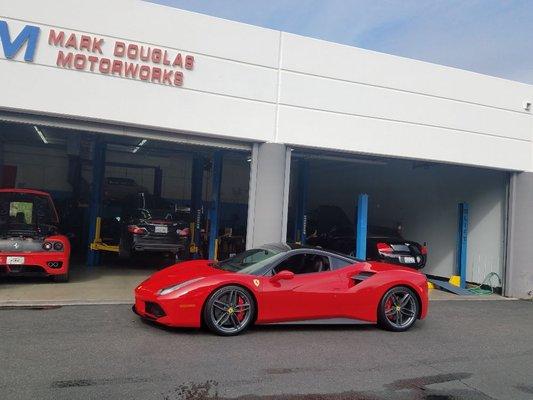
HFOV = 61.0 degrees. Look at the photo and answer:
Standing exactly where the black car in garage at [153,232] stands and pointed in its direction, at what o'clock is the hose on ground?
The hose on ground is roughly at 3 o'clock from the black car in garage.

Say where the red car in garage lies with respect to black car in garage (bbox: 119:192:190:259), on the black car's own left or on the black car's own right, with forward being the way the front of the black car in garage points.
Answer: on the black car's own left

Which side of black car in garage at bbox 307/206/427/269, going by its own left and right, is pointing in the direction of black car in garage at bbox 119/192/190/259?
left

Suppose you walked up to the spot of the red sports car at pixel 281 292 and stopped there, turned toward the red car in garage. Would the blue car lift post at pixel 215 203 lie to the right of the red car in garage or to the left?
right

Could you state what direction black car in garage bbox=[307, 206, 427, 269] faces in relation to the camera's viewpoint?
facing away from the viewer and to the left of the viewer

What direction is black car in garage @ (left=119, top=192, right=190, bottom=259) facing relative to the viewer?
away from the camera

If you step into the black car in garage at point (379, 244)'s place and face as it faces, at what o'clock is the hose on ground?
The hose on ground is roughly at 4 o'clock from the black car in garage.
